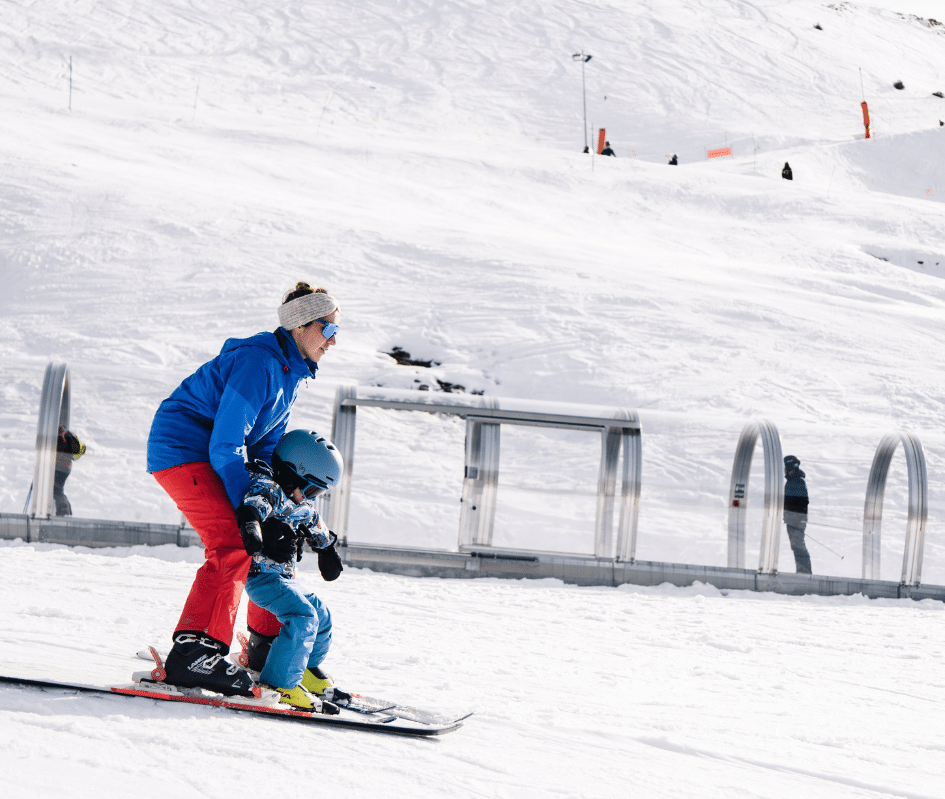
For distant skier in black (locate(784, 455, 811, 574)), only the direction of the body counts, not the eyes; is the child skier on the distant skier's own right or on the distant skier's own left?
on the distant skier's own left

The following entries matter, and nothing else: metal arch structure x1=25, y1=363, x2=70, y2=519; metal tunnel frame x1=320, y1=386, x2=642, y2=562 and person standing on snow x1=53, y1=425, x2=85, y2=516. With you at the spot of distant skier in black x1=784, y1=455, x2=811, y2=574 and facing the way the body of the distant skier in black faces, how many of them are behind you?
0

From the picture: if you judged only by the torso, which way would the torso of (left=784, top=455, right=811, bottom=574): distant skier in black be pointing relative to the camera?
to the viewer's left

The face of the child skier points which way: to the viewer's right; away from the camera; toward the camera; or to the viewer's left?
to the viewer's right
